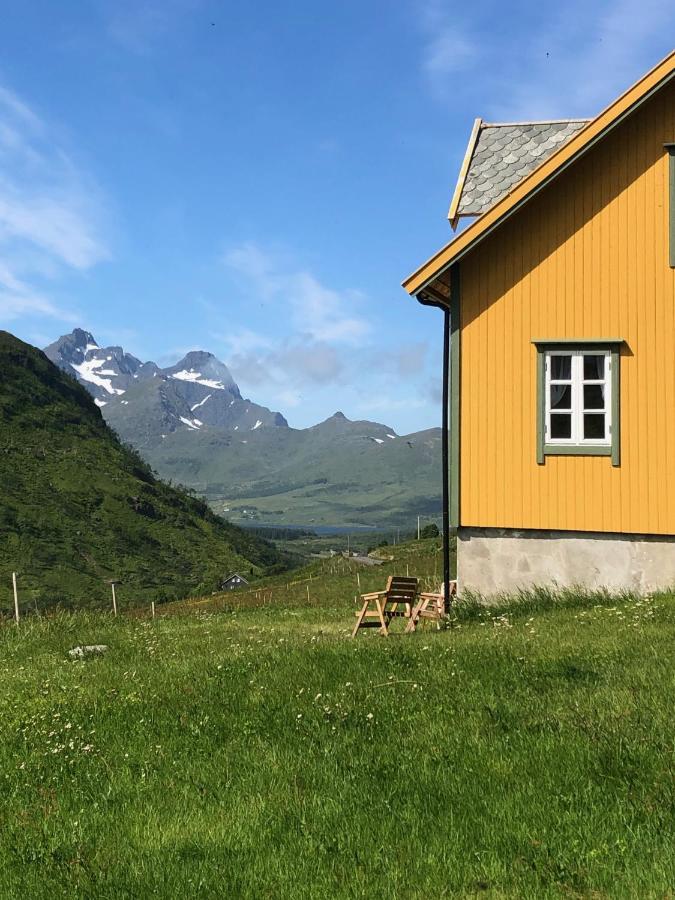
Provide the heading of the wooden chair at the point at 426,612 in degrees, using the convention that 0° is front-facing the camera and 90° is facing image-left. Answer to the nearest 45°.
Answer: approximately 45°

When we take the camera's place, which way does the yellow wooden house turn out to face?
facing to the left of the viewer
